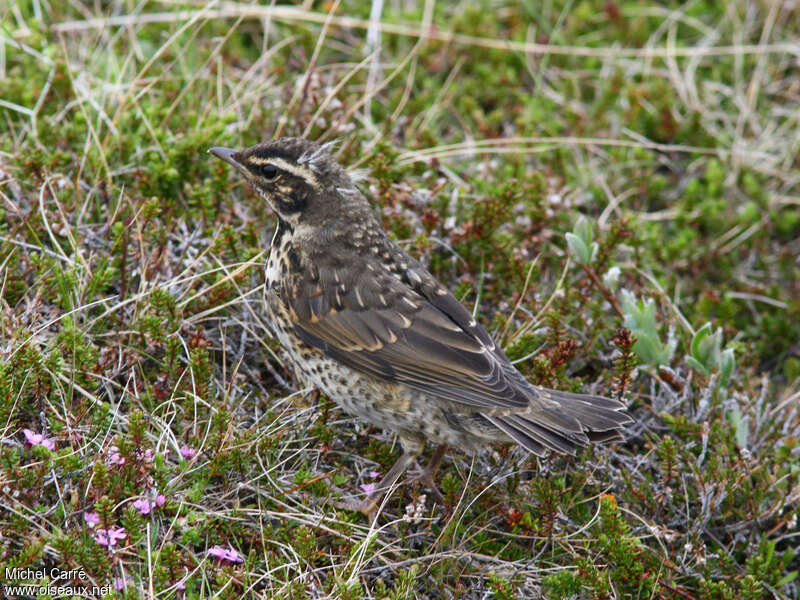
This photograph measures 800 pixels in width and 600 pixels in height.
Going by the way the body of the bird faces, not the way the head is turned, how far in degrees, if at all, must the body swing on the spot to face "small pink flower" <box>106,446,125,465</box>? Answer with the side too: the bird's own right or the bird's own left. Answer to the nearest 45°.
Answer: approximately 45° to the bird's own left

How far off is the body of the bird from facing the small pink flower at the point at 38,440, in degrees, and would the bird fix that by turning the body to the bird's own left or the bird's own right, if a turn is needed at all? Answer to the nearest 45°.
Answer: approximately 45° to the bird's own left

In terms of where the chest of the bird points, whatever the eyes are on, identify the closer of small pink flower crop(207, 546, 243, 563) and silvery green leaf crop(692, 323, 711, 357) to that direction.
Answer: the small pink flower

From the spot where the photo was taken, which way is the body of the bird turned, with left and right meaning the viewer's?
facing to the left of the viewer

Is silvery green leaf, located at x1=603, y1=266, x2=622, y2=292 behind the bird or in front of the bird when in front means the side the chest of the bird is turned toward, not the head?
behind

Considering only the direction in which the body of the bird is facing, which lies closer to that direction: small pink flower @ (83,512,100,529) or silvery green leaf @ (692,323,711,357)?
the small pink flower

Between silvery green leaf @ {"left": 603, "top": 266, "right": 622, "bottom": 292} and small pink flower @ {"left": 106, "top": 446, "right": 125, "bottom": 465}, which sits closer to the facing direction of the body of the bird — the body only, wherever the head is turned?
the small pink flower

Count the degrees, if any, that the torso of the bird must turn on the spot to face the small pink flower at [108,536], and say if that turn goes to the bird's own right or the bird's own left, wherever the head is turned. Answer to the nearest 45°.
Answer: approximately 45° to the bird's own left

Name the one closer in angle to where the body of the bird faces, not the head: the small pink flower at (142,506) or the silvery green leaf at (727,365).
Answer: the small pink flower

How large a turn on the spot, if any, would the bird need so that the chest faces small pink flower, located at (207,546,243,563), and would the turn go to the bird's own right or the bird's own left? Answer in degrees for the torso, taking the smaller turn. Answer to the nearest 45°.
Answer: approximately 45° to the bird's own left

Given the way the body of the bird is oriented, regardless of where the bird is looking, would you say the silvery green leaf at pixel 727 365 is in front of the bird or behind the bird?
behind
